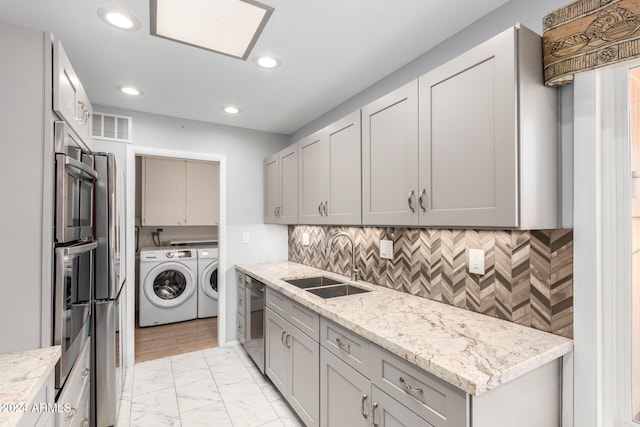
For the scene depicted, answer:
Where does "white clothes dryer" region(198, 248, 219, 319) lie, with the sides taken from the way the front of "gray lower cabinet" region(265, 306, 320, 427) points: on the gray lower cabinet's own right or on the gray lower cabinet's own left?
on the gray lower cabinet's own right

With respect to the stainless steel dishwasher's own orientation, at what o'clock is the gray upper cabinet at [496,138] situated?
The gray upper cabinet is roughly at 8 o'clock from the stainless steel dishwasher.

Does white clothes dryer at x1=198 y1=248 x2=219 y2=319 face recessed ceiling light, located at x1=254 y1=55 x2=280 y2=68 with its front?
yes

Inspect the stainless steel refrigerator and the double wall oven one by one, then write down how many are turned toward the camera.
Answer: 0

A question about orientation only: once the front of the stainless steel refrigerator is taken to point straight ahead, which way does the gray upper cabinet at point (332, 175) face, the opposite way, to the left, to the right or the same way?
the opposite way

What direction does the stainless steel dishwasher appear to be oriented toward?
to the viewer's left

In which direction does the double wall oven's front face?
to the viewer's right

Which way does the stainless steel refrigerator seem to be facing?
to the viewer's right

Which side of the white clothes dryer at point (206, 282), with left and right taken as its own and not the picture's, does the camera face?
front

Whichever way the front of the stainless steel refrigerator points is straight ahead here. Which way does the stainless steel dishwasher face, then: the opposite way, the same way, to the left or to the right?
the opposite way

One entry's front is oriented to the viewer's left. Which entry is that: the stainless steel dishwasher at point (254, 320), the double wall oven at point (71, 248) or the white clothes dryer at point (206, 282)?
the stainless steel dishwasher

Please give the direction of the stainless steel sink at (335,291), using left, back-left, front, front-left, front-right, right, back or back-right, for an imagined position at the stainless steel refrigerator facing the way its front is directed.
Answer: front

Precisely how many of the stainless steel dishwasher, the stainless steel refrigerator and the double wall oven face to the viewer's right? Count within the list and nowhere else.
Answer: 2

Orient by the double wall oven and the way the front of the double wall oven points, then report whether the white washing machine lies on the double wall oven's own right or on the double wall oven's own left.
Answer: on the double wall oven's own left

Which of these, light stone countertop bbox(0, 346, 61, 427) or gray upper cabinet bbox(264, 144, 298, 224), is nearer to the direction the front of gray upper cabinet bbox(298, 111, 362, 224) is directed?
the light stone countertop
